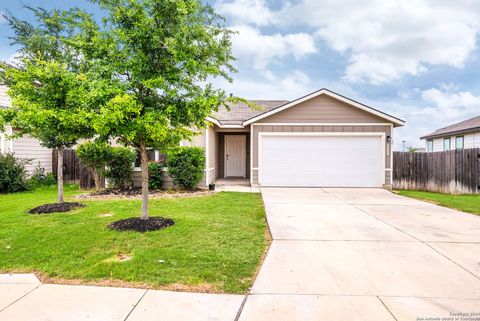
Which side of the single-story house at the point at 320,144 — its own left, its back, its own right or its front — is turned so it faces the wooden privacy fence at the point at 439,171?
left

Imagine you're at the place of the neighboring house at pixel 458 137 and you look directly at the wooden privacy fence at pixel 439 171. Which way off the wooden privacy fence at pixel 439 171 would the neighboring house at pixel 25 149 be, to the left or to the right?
right

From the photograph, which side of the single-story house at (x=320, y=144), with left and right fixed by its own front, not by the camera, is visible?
front

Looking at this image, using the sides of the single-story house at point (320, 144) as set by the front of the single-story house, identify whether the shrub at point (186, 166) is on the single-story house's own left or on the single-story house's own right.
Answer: on the single-story house's own right

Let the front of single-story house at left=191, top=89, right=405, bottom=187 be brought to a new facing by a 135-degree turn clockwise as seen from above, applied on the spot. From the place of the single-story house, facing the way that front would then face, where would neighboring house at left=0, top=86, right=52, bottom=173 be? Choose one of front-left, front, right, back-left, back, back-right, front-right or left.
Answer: front-left

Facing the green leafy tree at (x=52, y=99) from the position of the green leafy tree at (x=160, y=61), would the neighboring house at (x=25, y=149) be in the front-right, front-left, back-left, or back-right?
front-right

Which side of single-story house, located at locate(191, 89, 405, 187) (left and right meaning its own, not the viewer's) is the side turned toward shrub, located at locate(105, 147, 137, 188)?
right

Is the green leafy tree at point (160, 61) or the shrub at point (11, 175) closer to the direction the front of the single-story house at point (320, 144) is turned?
the green leafy tree

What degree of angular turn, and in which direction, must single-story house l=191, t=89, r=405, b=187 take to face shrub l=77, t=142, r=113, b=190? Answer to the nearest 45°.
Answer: approximately 45° to its right

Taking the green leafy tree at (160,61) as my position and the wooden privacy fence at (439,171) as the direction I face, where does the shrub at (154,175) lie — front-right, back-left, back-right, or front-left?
front-left

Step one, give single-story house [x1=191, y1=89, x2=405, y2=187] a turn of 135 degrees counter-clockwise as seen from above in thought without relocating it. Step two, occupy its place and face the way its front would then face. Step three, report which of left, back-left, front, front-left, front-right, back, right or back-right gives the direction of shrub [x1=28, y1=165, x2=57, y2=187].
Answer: back-left

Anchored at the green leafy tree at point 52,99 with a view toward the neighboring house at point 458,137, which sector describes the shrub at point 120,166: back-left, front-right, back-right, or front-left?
front-left

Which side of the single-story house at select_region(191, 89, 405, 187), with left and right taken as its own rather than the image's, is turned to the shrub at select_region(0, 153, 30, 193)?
right

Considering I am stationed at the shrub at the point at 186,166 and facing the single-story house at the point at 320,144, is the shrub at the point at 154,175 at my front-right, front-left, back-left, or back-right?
back-left
